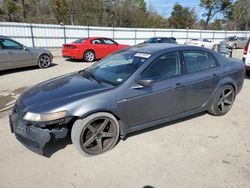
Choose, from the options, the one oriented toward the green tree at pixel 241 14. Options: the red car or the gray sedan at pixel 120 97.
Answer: the red car

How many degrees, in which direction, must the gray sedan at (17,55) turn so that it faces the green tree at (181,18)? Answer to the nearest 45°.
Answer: approximately 45° to its left

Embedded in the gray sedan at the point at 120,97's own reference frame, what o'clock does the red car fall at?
The red car is roughly at 4 o'clock from the gray sedan.

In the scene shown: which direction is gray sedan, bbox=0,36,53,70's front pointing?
to the viewer's right

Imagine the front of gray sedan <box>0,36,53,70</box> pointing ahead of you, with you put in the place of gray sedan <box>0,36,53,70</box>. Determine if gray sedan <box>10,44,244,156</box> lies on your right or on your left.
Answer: on your right

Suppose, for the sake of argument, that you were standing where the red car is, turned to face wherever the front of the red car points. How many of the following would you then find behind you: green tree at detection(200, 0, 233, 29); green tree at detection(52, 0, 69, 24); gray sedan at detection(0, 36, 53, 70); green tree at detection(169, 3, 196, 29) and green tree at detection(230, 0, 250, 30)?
1

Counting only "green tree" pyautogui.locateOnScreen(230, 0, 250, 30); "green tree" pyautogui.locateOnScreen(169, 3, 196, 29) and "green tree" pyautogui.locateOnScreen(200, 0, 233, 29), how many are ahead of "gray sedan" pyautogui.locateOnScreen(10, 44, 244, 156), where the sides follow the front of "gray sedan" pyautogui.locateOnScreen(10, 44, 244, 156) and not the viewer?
0

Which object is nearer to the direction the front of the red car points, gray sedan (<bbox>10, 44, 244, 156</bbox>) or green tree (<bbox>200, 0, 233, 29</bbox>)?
the green tree

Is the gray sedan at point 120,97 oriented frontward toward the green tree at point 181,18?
no

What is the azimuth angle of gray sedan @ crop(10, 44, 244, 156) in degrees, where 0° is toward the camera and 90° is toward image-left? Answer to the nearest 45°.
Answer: approximately 45°

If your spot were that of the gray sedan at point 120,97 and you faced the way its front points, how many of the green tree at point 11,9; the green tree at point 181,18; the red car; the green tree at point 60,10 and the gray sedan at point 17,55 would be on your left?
0

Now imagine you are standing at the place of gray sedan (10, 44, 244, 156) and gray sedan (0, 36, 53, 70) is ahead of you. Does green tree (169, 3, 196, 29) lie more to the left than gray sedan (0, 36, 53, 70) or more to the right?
right

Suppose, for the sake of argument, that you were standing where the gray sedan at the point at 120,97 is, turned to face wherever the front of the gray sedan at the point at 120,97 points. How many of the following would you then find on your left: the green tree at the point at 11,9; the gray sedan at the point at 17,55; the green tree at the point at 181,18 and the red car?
0

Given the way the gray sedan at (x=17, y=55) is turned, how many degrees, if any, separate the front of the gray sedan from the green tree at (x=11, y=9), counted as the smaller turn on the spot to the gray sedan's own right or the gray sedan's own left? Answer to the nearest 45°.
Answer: approximately 90° to the gray sedan's own left
